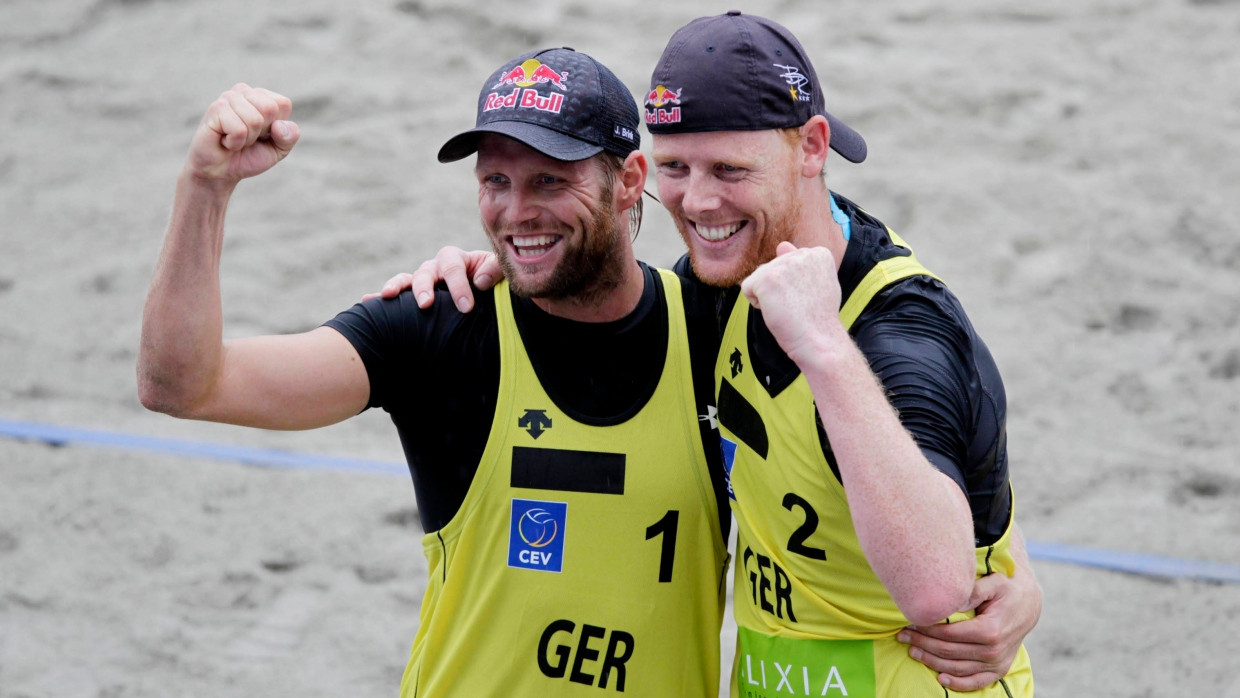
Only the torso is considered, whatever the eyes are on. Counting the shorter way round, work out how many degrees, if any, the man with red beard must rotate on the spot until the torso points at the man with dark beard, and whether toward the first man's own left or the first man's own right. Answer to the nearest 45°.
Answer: approximately 45° to the first man's own right

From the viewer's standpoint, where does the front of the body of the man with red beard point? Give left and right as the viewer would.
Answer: facing the viewer and to the left of the viewer

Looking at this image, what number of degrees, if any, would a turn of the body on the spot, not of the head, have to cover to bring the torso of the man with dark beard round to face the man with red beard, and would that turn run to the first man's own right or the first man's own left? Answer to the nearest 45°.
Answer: approximately 45° to the first man's own left

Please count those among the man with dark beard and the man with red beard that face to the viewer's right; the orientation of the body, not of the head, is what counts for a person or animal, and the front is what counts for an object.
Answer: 0

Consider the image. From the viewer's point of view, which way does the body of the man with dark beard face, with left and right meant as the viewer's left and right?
facing the viewer

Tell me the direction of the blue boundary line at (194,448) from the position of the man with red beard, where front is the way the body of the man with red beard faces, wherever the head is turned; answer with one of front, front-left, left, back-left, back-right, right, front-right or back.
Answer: right
